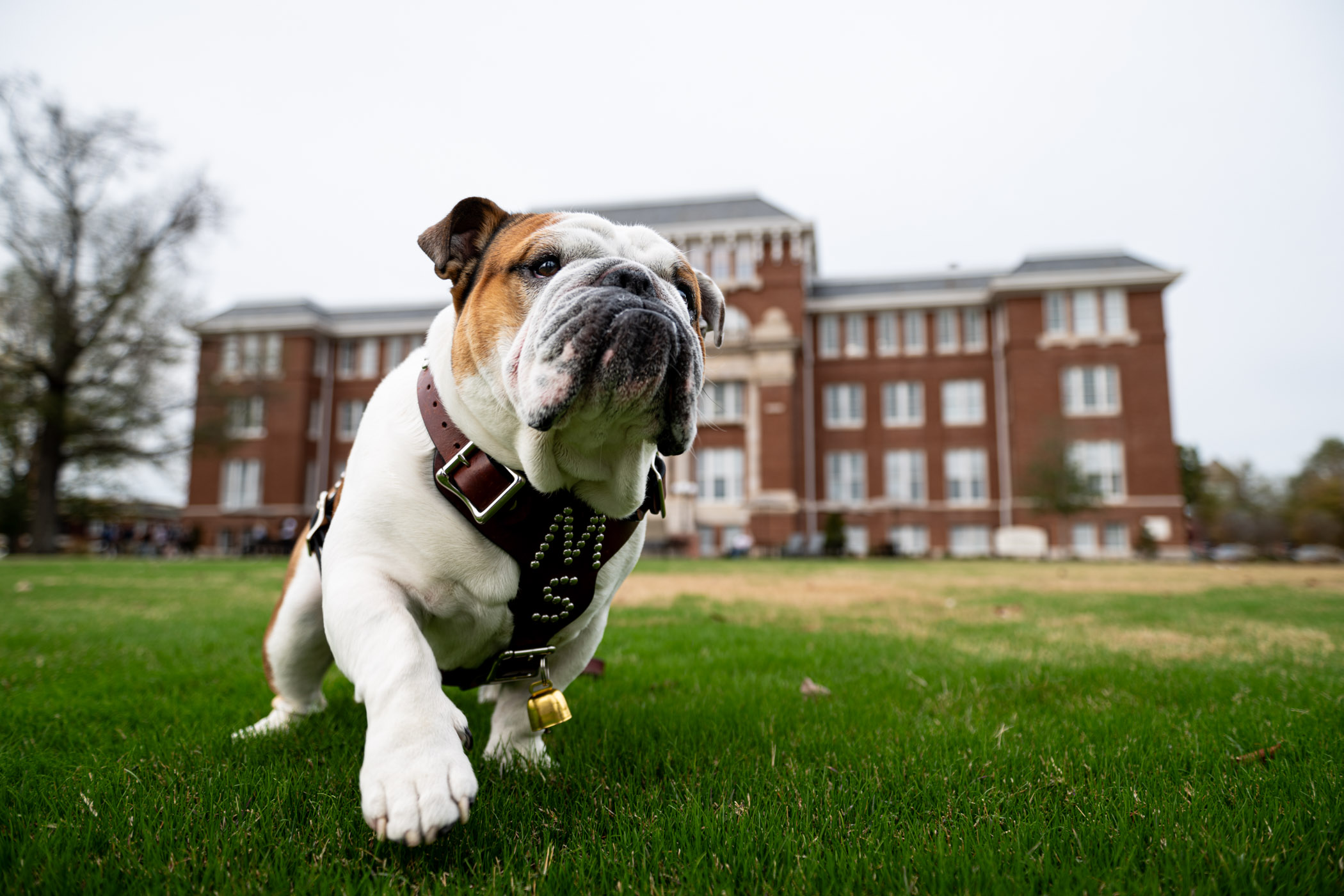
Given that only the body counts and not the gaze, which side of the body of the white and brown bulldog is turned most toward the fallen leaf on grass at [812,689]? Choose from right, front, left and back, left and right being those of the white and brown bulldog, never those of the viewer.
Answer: left

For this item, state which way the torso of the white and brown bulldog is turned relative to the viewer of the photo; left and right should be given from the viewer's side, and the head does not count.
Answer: facing the viewer and to the right of the viewer

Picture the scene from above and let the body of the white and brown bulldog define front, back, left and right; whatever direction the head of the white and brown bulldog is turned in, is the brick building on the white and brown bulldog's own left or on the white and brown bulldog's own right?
on the white and brown bulldog's own left

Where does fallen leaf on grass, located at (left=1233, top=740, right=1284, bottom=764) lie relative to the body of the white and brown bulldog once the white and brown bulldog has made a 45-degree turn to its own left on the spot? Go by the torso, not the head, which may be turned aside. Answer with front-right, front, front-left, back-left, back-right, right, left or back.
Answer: front

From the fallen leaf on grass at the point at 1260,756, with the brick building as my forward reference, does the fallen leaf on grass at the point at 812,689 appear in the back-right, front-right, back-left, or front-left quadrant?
front-left

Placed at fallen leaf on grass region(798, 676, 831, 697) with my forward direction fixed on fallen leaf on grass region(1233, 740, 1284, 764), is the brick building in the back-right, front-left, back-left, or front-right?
back-left
